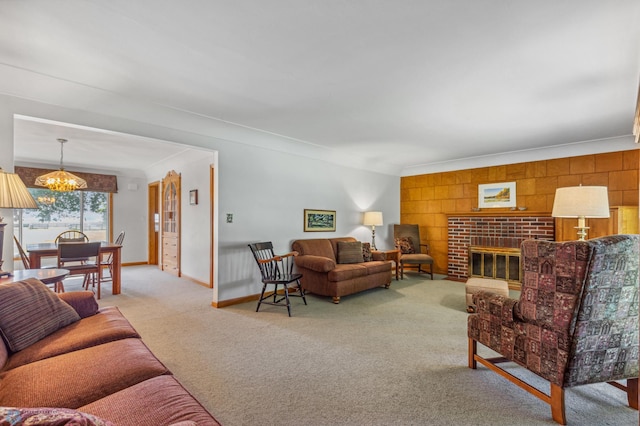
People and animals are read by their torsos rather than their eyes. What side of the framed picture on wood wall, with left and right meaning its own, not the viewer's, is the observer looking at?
front

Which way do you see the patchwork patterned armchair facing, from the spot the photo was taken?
facing away from the viewer and to the left of the viewer

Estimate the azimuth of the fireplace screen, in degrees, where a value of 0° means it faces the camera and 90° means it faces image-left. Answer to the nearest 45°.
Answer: approximately 45°

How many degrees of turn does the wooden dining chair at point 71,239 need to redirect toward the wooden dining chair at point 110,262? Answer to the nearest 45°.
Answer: approximately 45° to its left

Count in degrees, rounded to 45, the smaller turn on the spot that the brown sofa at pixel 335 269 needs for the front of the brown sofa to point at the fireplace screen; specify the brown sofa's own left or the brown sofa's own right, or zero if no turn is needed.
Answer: approximately 45° to the brown sofa's own left

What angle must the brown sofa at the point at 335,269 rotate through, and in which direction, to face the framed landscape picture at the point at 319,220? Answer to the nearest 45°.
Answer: approximately 180°

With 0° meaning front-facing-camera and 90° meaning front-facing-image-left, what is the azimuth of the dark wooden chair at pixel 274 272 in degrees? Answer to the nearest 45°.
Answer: approximately 315°

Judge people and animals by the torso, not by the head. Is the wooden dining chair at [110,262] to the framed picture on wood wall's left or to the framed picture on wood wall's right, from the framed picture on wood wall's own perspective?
on its right

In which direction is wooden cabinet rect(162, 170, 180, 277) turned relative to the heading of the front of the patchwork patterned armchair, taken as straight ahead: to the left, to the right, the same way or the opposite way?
the opposite way

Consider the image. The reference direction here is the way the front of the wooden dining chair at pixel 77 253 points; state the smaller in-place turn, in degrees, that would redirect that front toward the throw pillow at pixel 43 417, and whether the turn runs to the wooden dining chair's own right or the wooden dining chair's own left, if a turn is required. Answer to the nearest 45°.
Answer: approximately 180°

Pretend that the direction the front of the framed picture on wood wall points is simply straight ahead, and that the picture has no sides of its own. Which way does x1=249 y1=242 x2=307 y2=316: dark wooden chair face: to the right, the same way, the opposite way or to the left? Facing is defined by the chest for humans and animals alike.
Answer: to the left

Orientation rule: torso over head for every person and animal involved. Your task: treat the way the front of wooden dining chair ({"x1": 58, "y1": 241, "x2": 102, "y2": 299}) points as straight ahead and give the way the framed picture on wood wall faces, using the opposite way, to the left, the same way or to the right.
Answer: to the left

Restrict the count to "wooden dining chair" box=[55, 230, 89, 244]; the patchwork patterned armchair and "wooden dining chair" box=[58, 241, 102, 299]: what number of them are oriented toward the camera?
1

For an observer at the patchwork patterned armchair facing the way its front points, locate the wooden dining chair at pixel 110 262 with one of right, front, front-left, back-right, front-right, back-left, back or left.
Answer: front-left

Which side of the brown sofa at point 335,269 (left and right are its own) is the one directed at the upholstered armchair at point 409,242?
left

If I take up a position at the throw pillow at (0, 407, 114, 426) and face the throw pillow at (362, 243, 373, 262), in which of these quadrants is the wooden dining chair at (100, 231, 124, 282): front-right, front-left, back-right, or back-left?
front-left
